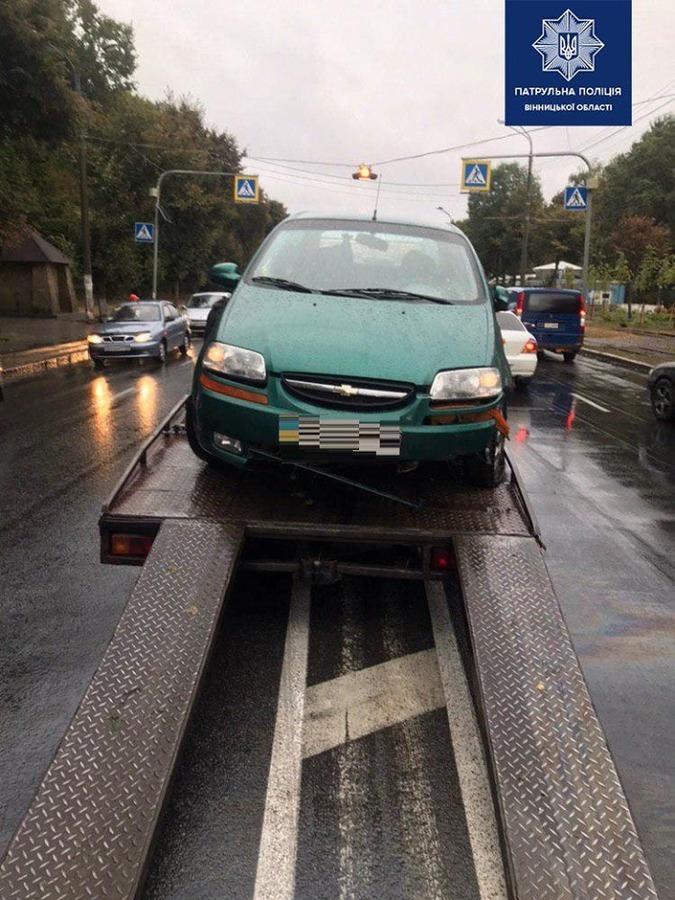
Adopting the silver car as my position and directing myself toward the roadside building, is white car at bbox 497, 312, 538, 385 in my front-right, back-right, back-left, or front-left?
back-right

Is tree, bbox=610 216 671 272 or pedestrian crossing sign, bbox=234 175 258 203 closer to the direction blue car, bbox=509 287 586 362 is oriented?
the tree

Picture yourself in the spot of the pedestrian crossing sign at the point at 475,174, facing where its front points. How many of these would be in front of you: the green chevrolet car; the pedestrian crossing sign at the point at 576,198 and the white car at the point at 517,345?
2

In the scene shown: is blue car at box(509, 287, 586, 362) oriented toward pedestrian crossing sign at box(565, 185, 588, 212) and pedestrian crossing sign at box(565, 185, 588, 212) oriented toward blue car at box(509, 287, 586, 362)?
yes

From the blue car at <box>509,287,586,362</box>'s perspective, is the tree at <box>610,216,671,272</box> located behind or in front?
in front

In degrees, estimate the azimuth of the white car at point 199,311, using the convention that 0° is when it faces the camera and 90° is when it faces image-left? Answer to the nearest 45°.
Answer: approximately 45°

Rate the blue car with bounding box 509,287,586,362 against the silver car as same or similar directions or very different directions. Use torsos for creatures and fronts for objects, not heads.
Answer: very different directions

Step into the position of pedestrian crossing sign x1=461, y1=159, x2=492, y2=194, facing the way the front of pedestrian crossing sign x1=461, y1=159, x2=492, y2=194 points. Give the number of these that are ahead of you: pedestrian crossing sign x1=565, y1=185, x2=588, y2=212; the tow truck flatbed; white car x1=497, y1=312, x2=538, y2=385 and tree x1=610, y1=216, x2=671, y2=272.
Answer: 2

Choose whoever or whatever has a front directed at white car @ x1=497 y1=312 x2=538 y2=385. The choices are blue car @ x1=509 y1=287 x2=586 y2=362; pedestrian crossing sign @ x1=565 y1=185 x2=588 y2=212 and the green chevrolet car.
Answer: the pedestrian crossing sign

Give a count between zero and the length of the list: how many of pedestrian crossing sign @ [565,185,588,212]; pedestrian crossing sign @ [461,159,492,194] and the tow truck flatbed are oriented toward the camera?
2

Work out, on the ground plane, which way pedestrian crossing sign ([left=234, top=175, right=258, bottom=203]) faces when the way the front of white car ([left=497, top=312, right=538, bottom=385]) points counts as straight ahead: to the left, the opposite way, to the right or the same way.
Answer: the opposite way

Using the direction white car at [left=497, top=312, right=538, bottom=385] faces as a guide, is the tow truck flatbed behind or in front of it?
behind

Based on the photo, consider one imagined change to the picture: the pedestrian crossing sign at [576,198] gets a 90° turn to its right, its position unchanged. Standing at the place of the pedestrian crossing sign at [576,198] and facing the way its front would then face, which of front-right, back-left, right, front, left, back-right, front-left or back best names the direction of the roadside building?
front

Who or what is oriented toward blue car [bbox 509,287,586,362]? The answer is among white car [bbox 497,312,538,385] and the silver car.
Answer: the white car

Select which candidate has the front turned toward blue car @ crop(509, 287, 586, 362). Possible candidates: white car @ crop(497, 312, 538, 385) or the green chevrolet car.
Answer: the white car

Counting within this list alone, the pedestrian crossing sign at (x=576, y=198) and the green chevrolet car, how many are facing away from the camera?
0

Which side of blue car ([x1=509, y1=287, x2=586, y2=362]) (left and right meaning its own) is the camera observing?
back

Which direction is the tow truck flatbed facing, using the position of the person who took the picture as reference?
facing away from the viewer
